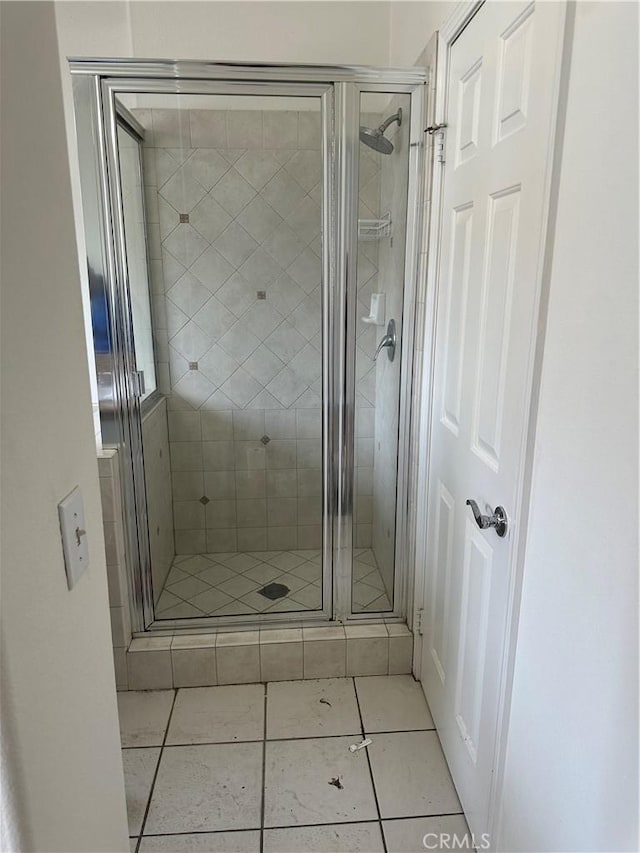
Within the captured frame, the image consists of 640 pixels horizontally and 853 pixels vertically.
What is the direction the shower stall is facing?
toward the camera

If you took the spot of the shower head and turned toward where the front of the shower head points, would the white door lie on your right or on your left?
on your left

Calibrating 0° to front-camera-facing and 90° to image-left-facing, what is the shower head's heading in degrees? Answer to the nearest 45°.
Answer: approximately 90°

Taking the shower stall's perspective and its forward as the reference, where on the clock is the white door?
The white door is roughly at 11 o'clock from the shower stall.
